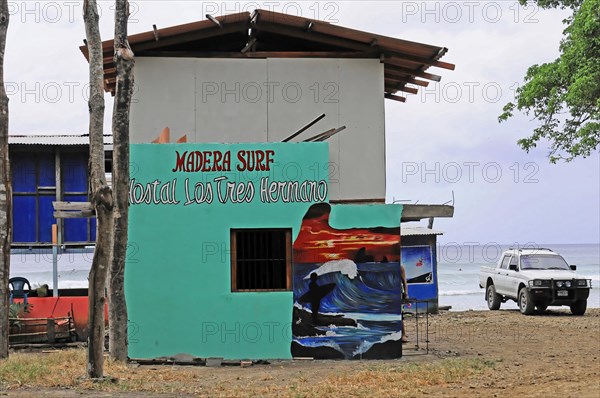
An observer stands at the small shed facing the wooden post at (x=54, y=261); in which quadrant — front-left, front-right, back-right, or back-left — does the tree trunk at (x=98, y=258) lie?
front-left

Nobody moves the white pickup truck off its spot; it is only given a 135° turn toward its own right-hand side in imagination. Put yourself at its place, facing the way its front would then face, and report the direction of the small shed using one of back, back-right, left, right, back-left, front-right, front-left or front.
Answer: front

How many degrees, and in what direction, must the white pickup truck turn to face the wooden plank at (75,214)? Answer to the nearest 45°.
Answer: approximately 90° to its right

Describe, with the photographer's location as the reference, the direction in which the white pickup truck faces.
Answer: facing the viewer and to the right of the viewer

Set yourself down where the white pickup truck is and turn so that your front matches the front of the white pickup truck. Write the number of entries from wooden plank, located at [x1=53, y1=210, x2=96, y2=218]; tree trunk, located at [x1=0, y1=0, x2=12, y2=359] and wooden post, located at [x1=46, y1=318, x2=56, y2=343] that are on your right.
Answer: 3

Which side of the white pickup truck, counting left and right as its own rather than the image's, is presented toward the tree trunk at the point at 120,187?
right

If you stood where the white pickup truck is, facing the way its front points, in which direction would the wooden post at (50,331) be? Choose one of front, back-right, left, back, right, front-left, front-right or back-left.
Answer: right

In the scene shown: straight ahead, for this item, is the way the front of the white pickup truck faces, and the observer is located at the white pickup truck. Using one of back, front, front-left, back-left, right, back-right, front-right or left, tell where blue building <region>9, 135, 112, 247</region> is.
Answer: right

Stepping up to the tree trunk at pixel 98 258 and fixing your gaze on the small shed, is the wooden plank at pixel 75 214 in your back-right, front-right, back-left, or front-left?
front-left

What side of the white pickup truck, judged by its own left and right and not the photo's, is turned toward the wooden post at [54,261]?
right
